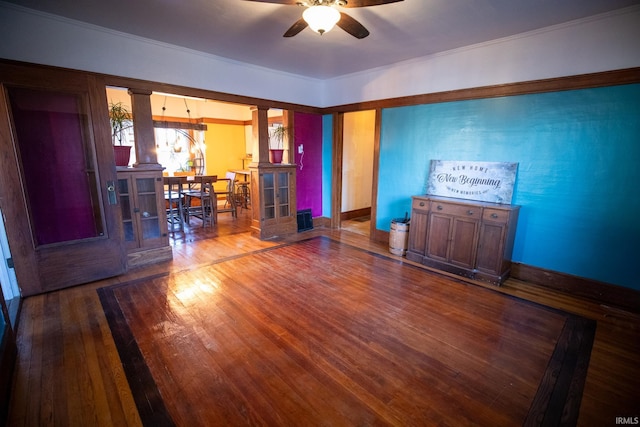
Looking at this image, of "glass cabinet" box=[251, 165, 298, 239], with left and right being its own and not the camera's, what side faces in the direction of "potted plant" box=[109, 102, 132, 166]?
right

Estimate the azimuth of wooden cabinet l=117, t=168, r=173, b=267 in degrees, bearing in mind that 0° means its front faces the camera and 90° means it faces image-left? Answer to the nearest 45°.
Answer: approximately 0°

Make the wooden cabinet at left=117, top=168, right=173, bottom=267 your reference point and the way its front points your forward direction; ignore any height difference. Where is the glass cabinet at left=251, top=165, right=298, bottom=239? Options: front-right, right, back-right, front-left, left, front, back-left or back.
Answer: left

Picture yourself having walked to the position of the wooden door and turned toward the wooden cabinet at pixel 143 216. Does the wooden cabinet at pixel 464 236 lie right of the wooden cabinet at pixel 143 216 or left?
right

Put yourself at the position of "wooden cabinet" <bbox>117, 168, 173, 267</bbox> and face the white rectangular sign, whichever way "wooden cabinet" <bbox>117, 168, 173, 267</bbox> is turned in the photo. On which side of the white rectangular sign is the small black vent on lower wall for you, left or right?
left

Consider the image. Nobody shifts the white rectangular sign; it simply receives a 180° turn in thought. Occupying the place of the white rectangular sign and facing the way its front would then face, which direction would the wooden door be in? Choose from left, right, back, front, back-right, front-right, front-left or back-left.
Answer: back-left

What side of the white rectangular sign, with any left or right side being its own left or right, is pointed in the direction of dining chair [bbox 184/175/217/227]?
right

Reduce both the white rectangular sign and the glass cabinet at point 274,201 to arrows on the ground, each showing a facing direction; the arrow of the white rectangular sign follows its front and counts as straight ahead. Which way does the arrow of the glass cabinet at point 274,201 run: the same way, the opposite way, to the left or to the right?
to the left

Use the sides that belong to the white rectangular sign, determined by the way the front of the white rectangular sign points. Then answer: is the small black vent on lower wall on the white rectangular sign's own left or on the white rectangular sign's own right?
on the white rectangular sign's own right

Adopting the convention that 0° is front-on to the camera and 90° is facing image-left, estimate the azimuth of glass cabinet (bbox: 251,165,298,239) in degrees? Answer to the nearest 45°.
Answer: approximately 315°

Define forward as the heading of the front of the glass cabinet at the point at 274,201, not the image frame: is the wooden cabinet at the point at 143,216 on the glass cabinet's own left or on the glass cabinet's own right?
on the glass cabinet's own right

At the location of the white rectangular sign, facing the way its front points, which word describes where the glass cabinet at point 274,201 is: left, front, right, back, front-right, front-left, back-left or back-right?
right
